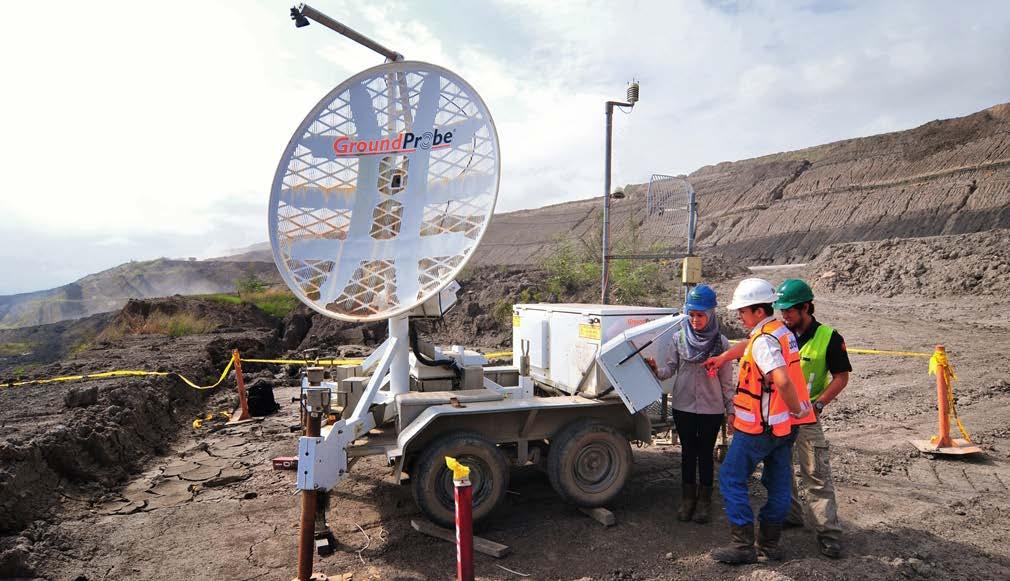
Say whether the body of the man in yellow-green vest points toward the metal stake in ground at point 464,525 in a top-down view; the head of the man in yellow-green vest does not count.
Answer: yes

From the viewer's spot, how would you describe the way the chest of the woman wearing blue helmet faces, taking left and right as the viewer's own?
facing the viewer

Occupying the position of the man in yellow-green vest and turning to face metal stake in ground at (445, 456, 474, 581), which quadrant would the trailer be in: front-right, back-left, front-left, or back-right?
front-right

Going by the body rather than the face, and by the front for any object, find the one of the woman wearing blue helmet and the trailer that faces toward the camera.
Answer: the woman wearing blue helmet

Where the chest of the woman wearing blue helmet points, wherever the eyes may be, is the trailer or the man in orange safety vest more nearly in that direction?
the man in orange safety vest

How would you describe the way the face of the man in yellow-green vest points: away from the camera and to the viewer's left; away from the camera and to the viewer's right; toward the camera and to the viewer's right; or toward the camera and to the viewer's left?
toward the camera and to the viewer's left

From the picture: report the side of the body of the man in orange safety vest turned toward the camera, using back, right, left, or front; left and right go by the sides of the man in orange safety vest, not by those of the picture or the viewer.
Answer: left

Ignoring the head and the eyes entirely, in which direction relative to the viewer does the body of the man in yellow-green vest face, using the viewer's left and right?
facing the viewer and to the left of the viewer

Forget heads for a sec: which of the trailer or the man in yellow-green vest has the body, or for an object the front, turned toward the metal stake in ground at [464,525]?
the man in yellow-green vest
